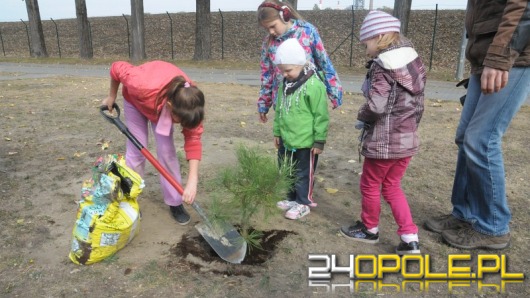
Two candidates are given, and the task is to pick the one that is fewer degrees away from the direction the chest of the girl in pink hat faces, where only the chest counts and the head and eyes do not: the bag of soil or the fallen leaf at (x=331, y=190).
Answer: the bag of soil

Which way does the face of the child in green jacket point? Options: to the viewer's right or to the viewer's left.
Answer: to the viewer's left

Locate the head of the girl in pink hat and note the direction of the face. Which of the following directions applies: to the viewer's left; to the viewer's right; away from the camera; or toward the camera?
to the viewer's left

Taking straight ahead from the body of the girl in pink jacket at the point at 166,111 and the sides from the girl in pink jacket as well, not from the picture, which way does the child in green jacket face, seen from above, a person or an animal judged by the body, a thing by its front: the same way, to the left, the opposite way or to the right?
to the right

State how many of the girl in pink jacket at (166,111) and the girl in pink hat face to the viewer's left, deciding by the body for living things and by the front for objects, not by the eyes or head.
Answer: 1

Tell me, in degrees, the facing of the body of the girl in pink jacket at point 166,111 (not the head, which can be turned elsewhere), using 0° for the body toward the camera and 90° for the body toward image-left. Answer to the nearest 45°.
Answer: approximately 315°

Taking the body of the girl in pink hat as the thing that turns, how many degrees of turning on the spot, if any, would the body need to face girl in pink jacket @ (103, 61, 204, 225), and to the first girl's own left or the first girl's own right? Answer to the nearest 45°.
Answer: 0° — they already face them

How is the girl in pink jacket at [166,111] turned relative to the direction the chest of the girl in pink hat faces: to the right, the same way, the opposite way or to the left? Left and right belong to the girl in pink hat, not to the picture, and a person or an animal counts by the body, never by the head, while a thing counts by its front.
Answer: the opposite way

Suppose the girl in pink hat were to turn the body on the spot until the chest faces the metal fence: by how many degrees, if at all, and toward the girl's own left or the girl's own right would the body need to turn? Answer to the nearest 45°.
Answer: approximately 90° to the girl's own right

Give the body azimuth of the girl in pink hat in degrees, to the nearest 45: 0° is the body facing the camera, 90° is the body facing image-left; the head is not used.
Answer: approximately 90°

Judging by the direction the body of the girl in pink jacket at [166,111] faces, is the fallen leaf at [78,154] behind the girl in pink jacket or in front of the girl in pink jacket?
behind

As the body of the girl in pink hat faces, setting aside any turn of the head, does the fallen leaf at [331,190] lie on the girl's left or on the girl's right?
on the girl's right

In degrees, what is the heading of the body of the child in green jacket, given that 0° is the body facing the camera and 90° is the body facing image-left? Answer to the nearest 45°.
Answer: approximately 45°

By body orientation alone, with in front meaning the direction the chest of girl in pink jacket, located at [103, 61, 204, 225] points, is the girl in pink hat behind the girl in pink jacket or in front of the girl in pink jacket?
in front
